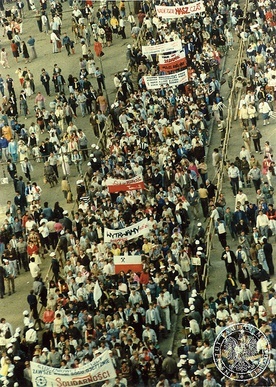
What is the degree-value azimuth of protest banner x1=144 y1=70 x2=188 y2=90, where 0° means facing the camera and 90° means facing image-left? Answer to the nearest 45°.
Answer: approximately 0°

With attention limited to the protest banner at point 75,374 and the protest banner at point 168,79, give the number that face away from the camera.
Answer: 0

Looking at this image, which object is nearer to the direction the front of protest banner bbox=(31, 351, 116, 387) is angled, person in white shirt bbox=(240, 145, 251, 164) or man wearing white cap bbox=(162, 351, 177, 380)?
the man wearing white cap

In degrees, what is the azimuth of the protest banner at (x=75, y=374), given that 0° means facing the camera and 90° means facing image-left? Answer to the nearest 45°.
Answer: approximately 0°

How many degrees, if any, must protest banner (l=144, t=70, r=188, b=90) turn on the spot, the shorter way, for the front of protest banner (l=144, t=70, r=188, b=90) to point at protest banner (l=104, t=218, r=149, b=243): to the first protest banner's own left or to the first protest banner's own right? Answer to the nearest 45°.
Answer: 0° — it already faces it

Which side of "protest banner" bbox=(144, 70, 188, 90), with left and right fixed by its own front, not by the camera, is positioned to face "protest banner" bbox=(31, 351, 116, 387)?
front
